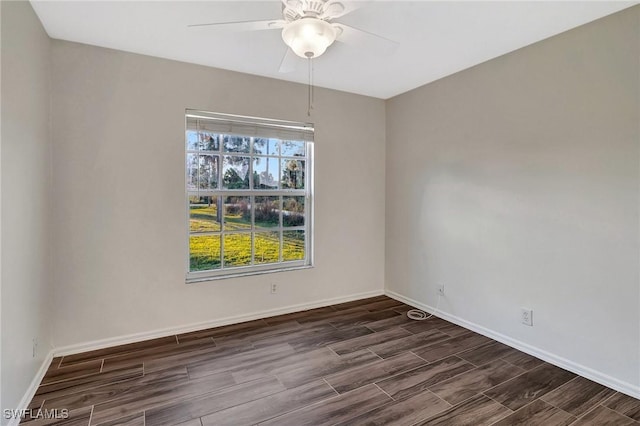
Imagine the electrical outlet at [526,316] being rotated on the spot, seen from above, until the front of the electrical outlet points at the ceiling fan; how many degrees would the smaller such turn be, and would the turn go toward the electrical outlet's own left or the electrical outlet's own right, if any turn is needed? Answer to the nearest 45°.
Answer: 0° — it already faces it

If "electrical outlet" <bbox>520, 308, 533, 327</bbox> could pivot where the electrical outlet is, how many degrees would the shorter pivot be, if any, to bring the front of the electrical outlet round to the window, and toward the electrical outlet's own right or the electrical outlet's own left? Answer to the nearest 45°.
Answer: approximately 45° to the electrical outlet's own right

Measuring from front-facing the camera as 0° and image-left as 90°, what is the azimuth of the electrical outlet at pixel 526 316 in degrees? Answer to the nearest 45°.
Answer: approximately 45°
